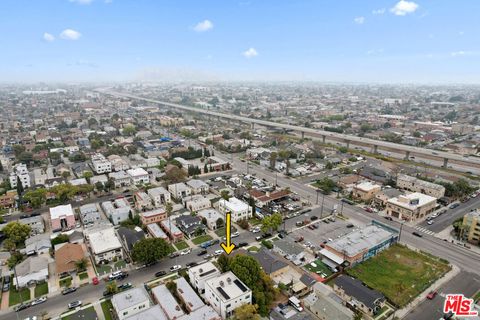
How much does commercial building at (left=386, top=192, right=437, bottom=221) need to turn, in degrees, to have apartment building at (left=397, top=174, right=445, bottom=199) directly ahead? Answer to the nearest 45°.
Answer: approximately 135° to its right

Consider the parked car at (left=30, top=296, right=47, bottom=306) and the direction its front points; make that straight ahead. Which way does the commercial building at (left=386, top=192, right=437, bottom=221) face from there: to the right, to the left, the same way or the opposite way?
to the right

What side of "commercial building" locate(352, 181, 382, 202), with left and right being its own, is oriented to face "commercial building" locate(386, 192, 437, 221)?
left

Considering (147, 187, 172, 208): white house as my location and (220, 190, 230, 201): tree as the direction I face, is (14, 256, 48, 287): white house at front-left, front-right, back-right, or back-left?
back-right
